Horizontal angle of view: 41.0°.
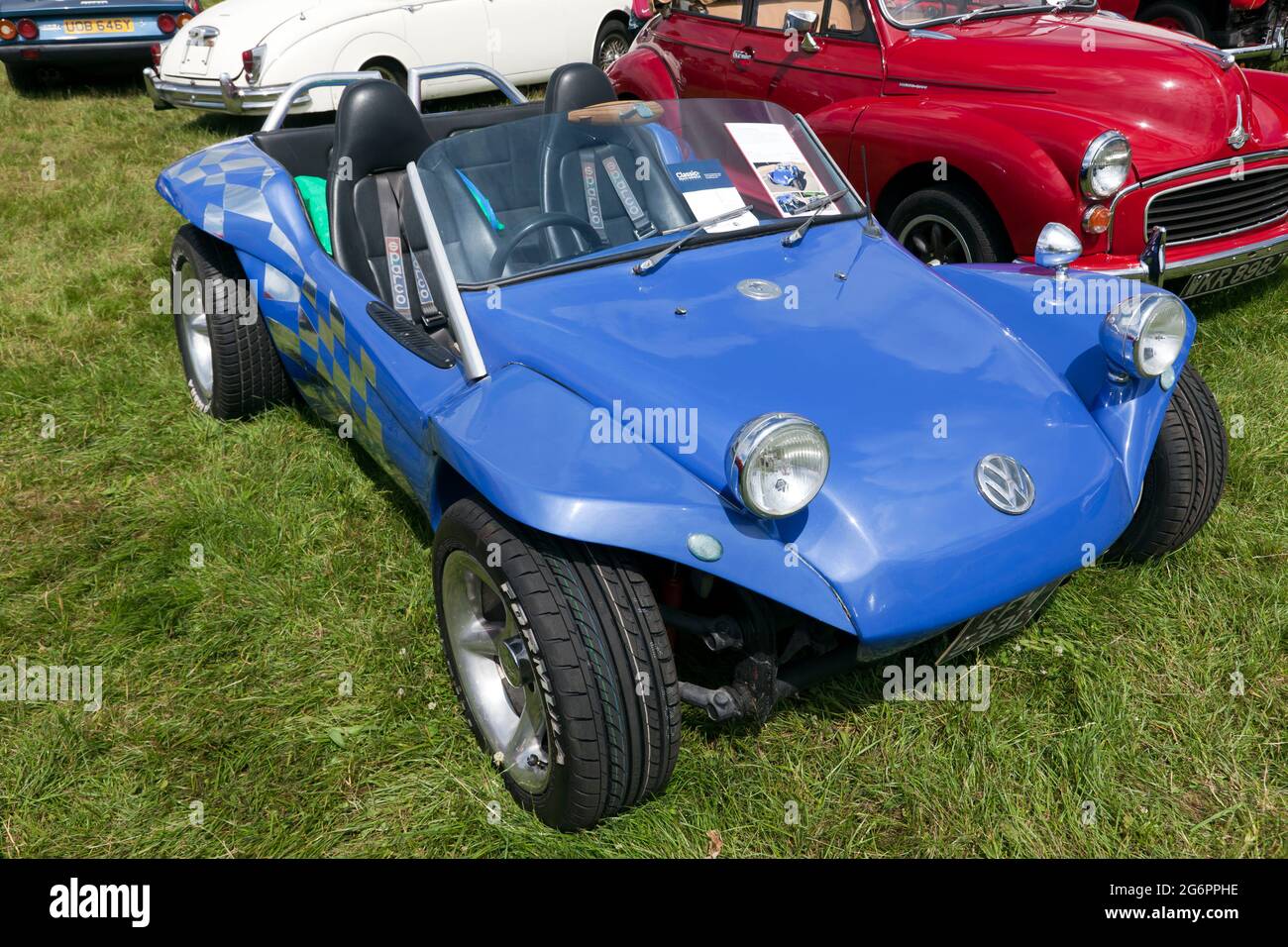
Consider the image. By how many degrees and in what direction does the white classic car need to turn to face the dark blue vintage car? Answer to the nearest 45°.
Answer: approximately 90° to its left

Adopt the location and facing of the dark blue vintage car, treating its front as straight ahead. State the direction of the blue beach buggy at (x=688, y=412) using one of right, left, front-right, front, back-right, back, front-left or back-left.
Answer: back

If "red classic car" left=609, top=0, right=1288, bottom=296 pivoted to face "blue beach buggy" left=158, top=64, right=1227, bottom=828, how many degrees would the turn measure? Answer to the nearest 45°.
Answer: approximately 45° to its right

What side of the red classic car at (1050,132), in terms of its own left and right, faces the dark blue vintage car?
back

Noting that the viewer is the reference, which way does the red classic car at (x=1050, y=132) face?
facing the viewer and to the right of the viewer

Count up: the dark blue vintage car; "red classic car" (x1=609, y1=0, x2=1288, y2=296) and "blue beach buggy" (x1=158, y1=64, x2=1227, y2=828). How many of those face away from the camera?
1

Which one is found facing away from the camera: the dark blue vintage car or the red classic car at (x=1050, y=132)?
the dark blue vintage car

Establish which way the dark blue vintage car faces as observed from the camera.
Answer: facing away from the viewer

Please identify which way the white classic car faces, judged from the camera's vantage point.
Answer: facing away from the viewer and to the right of the viewer

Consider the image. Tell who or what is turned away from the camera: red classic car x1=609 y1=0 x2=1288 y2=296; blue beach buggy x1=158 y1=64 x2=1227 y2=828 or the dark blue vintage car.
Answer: the dark blue vintage car

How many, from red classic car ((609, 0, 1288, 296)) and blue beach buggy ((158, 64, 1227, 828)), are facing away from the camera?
0

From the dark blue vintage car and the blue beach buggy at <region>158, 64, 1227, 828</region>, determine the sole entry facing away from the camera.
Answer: the dark blue vintage car
